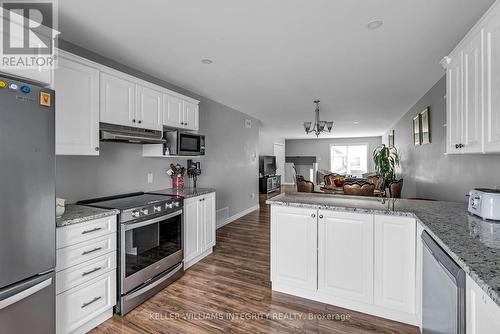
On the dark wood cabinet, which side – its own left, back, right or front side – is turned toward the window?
left

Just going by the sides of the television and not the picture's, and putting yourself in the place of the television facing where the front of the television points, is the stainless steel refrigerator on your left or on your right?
on your right

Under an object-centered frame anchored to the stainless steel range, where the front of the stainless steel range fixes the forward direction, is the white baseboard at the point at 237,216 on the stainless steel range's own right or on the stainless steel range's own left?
on the stainless steel range's own left

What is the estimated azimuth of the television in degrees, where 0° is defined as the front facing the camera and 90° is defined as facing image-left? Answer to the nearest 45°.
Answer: approximately 315°

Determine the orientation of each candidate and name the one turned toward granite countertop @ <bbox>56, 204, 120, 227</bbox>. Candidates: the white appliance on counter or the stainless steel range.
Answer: the white appliance on counter

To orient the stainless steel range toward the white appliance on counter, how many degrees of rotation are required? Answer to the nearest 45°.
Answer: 0° — it already faces it

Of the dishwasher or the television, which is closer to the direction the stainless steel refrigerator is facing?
the dishwasher

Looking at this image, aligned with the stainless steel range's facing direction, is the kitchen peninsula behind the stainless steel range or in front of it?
in front

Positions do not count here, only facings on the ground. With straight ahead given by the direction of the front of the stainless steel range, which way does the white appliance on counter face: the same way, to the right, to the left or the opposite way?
the opposite way
